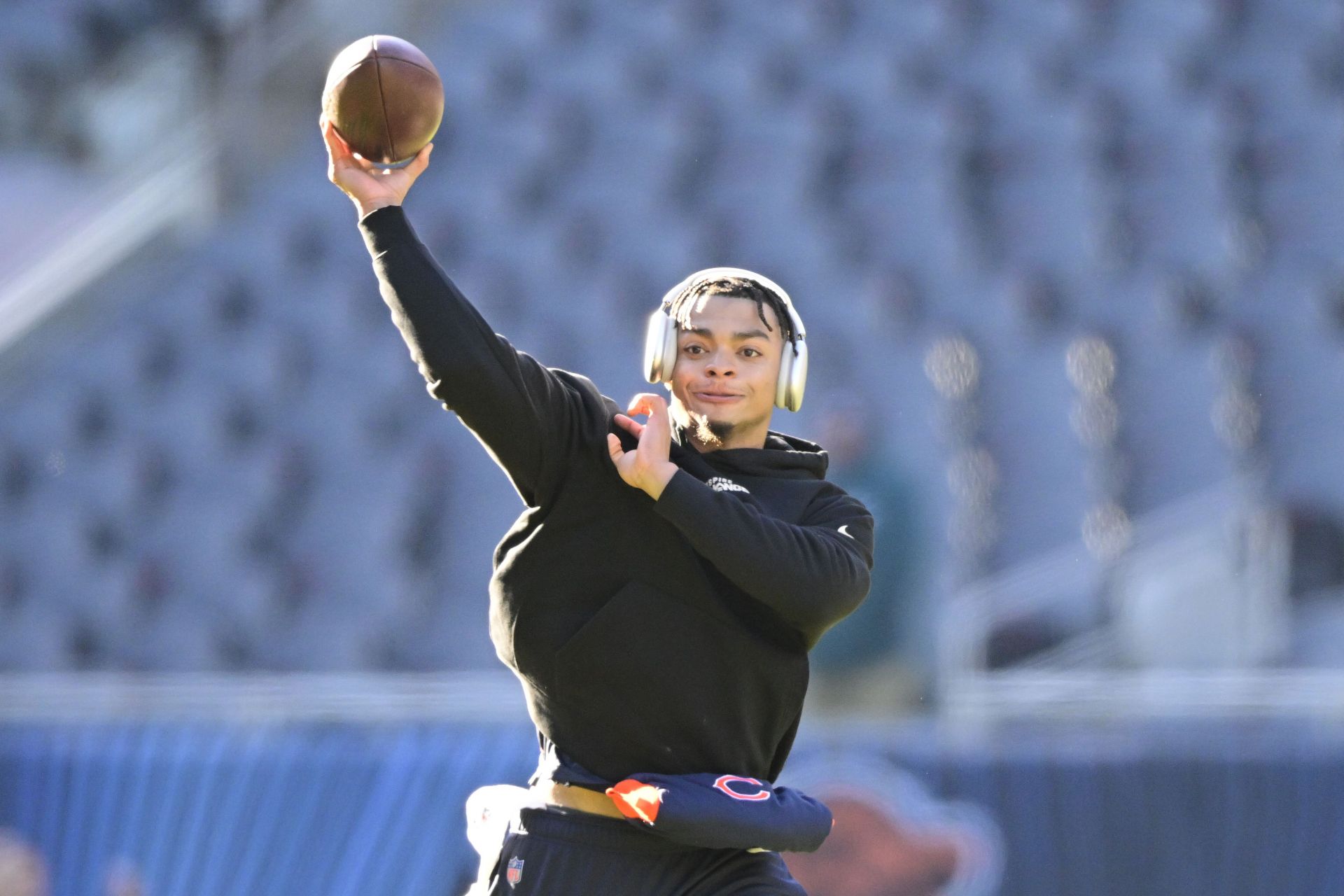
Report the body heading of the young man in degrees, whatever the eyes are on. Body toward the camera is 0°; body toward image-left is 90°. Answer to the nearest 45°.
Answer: approximately 0°
